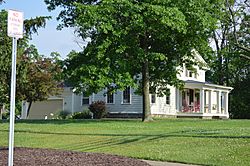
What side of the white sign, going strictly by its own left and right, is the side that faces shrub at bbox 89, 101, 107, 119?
back

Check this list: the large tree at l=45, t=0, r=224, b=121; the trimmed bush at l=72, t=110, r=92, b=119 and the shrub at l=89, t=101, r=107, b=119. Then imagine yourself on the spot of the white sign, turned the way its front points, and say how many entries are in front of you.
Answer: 0

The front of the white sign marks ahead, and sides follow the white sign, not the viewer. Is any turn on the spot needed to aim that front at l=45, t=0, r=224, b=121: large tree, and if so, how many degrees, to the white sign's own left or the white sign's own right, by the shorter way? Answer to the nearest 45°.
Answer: approximately 180°

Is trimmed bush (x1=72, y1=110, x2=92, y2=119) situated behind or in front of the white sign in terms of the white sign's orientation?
behind

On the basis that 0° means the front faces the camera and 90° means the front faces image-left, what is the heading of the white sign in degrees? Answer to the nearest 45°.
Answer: approximately 0°

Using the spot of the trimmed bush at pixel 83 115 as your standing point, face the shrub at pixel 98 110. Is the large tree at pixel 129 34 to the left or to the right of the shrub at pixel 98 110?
right
